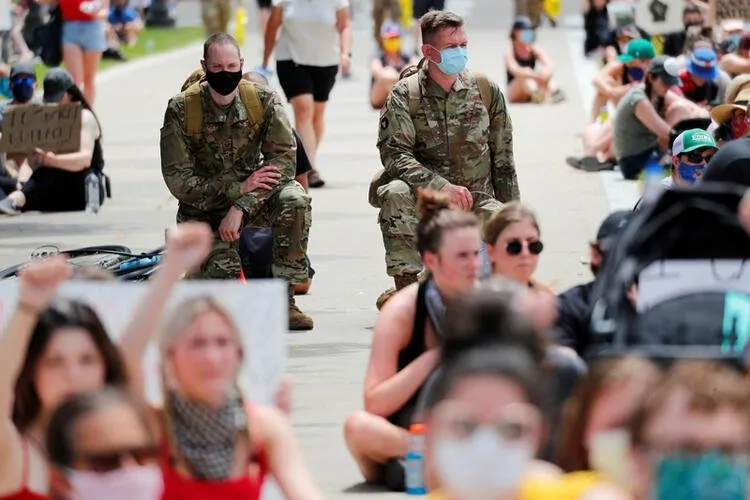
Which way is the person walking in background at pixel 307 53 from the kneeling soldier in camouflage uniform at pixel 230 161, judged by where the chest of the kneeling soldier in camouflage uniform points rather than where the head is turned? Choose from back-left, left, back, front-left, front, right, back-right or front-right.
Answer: back

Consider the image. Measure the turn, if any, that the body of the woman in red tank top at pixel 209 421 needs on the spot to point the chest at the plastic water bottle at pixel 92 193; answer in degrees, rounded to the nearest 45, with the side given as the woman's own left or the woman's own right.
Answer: approximately 180°

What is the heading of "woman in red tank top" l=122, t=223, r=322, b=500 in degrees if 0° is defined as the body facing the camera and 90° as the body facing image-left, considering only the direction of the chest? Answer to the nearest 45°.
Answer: approximately 0°

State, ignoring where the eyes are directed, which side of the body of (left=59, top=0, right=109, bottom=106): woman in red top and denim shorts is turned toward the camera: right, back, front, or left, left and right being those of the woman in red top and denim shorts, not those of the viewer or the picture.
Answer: front

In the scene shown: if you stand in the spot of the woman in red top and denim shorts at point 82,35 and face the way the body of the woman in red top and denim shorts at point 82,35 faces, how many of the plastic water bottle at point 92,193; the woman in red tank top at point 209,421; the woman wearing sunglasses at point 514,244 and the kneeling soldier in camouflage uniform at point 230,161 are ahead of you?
4

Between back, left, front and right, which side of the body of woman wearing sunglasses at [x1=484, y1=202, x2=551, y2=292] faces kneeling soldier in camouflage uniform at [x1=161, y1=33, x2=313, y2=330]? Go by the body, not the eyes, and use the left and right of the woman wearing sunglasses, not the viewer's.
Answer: back

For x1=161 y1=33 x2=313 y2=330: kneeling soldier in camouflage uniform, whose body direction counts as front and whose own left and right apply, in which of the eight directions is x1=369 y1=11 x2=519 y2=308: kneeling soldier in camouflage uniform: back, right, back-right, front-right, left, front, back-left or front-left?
left

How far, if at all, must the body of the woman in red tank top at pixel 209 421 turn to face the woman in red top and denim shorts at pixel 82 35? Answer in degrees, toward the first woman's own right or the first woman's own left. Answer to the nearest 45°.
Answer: approximately 180°

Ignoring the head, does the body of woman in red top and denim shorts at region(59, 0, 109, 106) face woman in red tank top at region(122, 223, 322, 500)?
yes

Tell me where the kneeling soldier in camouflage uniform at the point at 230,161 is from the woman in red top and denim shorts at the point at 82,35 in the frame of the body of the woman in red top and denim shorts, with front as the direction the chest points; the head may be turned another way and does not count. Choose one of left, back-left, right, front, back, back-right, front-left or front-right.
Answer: front

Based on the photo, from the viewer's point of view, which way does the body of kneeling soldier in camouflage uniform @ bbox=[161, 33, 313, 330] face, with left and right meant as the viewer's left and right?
facing the viewer

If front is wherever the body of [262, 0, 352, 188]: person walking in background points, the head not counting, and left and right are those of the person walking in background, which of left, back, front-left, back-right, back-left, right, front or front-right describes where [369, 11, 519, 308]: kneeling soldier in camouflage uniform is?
front

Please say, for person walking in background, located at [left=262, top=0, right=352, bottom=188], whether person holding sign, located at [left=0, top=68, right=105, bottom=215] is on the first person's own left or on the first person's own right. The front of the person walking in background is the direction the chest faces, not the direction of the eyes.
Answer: on the first person's own right
